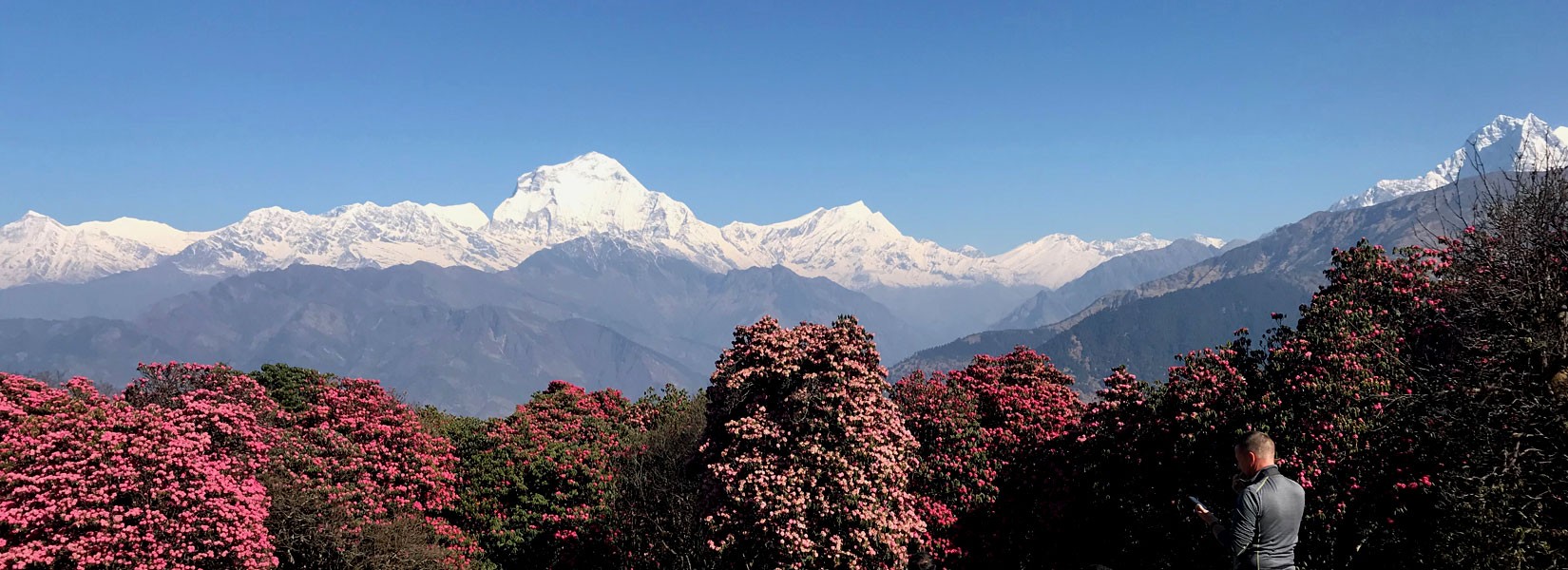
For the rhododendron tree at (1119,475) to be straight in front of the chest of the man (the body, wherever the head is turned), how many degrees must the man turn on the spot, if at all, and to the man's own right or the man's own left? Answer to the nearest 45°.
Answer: approximately 45° to the man's own right

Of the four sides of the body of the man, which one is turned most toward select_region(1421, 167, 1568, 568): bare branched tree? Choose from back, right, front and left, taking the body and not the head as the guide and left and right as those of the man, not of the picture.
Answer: right

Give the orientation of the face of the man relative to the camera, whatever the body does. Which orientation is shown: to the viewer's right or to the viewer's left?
to the viewer's left

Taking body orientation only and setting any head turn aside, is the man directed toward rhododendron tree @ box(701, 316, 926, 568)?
yes

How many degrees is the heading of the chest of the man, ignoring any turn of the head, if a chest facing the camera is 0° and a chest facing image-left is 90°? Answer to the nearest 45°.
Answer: approximately 135°

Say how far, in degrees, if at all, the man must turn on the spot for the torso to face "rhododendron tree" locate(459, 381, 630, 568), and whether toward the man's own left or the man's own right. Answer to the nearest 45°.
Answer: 0° — they already face it
